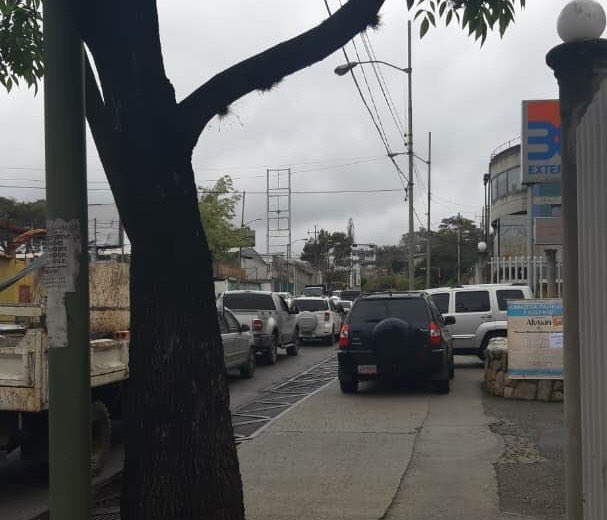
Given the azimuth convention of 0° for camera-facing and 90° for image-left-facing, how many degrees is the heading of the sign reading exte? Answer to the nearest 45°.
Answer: approximately 0°

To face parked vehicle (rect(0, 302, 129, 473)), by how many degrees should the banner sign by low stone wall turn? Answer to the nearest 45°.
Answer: approximately 45° to its right

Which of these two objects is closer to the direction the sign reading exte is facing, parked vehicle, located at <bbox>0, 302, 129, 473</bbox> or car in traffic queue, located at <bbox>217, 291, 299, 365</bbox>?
the parked vehicle

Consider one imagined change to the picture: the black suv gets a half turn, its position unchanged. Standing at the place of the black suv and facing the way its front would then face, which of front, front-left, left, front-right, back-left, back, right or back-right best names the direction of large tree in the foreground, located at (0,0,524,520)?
front

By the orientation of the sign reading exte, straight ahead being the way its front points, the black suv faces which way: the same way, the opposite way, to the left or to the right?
the opposite way

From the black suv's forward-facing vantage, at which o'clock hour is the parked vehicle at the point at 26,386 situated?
The parked vehicle is roughly at 7 o'clock from the black suv.

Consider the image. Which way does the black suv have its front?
away from the camera

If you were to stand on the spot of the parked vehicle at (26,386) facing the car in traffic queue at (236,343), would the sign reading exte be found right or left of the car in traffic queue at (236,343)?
right
